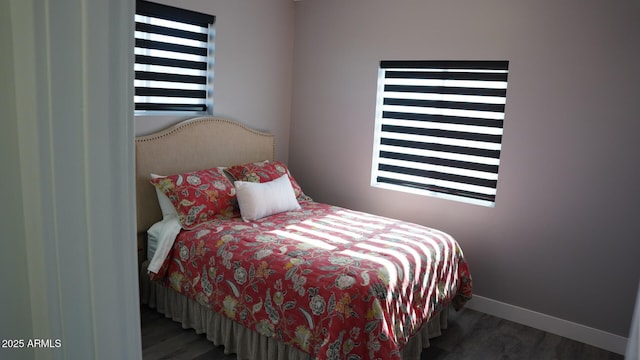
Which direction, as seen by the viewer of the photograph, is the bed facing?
facing the viewer and to the right of the viewer

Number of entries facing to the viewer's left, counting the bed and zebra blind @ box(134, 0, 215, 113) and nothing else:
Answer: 0

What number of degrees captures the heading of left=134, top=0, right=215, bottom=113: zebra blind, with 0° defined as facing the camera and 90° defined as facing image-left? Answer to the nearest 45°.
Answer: approximately 315°
